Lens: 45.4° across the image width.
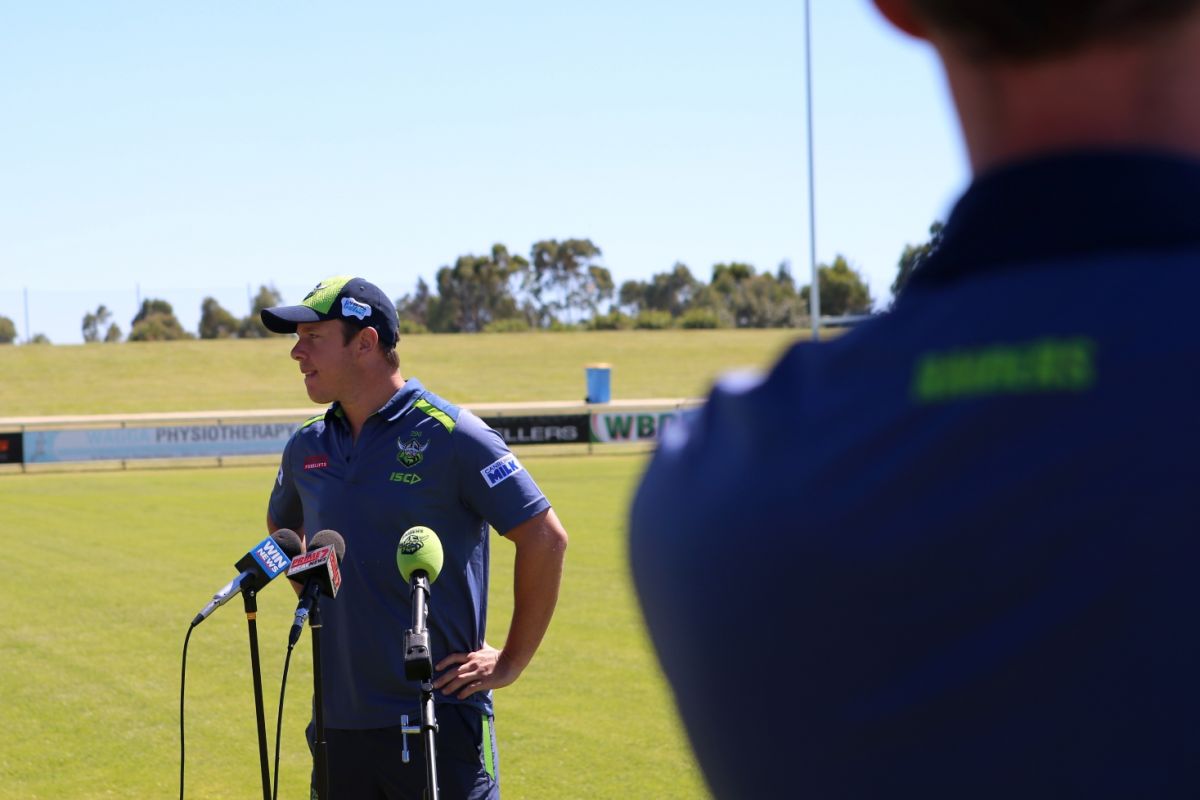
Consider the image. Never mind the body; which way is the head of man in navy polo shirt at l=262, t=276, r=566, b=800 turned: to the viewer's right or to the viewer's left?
to the viewer's left

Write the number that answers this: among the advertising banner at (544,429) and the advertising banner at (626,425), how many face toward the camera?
2

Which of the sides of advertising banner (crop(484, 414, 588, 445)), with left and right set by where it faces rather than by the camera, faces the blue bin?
back

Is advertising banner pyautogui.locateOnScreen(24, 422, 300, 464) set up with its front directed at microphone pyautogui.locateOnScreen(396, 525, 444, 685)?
yes

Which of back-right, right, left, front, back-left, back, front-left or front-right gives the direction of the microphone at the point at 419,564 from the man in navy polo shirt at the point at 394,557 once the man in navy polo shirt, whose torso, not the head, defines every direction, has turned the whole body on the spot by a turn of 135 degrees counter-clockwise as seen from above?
right

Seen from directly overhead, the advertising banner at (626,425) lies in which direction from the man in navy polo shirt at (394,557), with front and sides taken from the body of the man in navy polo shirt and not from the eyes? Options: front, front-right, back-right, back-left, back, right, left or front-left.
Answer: back-right

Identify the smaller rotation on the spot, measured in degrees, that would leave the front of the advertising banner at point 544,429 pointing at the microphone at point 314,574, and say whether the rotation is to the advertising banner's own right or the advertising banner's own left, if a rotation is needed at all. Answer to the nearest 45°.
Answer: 0° — it already faces it

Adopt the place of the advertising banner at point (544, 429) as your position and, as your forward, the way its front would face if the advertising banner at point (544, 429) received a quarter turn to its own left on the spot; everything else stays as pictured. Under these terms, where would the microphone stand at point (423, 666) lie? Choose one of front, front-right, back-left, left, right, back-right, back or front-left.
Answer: right

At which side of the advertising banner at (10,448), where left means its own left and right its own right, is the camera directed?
front

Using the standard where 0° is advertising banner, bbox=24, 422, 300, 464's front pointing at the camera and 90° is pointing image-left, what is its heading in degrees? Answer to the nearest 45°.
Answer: approximately 0°

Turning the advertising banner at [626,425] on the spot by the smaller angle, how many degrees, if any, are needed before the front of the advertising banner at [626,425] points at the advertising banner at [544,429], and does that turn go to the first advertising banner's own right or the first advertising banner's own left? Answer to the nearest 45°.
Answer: approximately 45° to the first advertising banner's own right

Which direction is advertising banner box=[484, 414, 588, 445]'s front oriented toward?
toward the camera

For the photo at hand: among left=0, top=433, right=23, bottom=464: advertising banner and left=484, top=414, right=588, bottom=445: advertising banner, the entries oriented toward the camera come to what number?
2

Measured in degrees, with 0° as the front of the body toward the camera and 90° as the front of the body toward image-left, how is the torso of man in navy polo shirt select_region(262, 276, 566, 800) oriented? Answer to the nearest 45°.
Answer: approximately 45°
